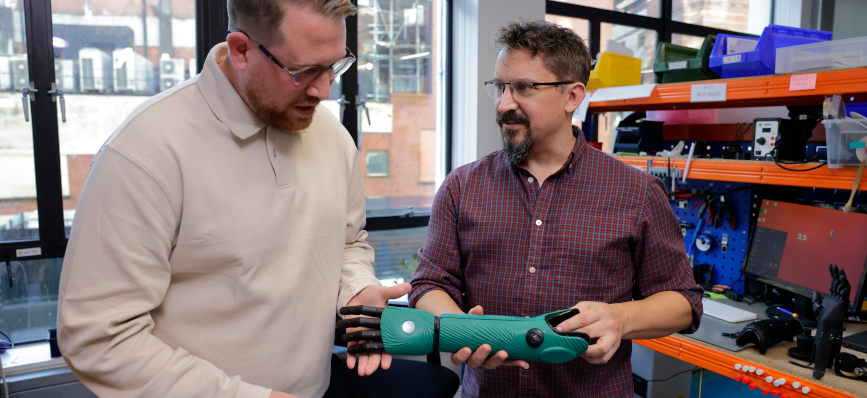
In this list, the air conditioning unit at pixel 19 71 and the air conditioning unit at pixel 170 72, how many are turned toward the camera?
2

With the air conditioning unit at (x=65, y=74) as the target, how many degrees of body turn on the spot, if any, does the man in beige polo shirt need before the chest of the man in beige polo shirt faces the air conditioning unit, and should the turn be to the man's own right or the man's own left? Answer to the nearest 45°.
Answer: approximately 135° to the man's own left

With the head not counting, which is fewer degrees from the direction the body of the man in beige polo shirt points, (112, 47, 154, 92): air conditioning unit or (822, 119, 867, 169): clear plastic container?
the clear plastic container

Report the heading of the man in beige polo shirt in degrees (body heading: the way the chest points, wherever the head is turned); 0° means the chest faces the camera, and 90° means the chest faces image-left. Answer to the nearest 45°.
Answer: approximately 315°

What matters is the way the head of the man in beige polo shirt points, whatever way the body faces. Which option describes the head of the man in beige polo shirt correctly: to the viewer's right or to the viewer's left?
to the viewer's right

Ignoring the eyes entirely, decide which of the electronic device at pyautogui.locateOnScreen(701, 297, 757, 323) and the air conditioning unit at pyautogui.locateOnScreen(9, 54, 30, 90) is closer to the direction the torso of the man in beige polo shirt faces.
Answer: the electronic device

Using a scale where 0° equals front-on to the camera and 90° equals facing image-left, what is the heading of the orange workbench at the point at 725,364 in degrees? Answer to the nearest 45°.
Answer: approximately 45°

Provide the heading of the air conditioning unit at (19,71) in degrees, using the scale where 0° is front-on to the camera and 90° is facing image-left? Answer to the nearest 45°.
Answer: approximately 0°
